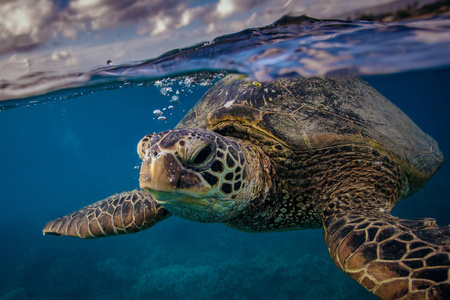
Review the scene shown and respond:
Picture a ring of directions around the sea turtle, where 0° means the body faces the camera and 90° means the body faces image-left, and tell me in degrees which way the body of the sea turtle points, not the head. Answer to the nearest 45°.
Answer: approximately 45°
